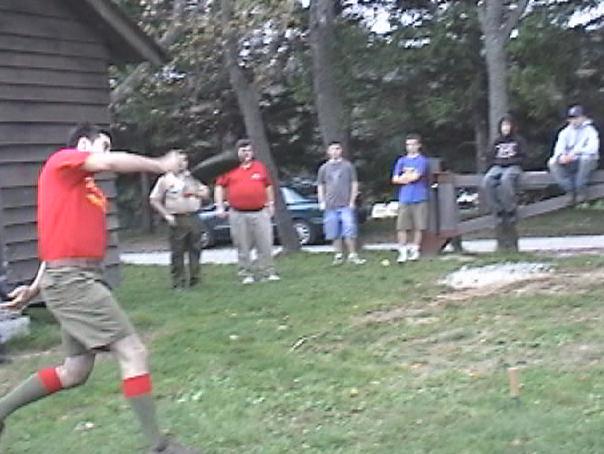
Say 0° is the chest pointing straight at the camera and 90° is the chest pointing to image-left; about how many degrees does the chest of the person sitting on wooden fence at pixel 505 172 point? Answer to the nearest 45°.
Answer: approximately 0°

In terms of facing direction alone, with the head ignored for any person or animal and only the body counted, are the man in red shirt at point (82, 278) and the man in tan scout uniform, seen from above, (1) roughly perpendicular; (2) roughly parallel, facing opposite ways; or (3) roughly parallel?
roughly perpendicular

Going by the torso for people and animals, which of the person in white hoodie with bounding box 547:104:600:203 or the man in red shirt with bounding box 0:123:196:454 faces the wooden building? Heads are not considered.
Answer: the person in white hoodie

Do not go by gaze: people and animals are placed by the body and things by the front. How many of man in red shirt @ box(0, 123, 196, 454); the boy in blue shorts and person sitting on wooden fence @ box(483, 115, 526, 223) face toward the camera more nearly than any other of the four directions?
2

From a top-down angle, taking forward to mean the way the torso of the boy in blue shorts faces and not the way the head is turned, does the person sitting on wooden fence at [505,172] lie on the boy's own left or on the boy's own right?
on the boy's own left

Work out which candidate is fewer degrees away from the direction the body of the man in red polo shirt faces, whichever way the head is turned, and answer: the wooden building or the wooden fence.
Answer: the wooden building

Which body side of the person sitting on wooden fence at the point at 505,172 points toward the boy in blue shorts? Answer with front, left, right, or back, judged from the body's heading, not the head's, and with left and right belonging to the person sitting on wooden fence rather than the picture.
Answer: right

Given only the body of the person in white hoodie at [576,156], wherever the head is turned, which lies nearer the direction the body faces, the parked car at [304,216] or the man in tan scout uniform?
the man in tan scout uniform

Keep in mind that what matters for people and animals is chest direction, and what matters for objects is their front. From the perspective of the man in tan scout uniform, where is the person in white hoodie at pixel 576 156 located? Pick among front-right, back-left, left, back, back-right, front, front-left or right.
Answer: left

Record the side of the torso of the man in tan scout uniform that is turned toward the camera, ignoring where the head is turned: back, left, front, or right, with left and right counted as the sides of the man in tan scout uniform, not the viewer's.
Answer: front

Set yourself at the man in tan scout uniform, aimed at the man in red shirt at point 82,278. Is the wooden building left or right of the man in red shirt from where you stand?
right

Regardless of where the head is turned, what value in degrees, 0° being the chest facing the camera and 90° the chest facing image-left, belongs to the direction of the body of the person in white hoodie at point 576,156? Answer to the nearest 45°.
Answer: approximately 45°
